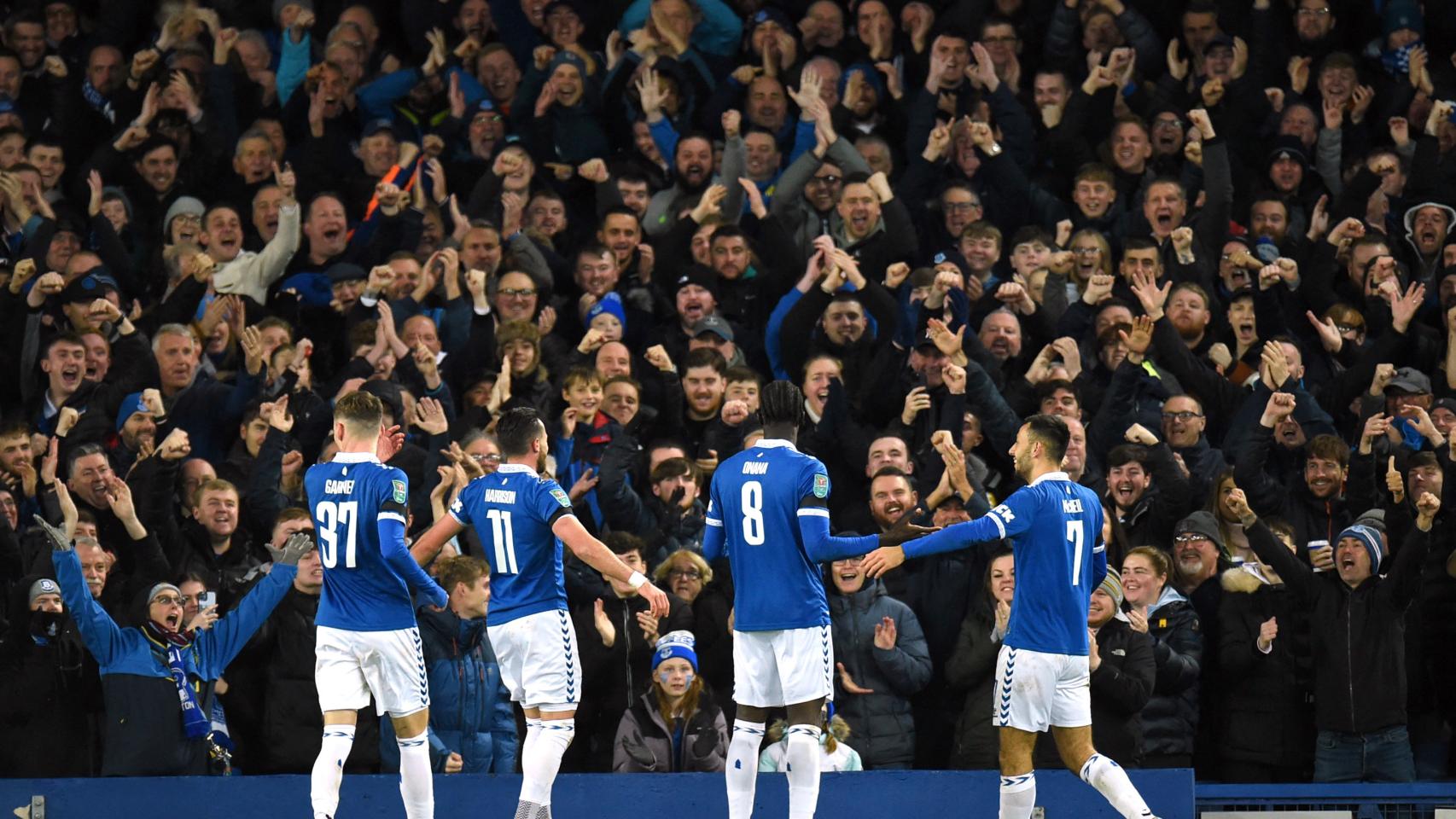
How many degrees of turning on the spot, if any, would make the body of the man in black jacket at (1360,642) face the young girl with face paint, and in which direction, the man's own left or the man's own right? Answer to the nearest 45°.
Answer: approximately 45° to the man's own right

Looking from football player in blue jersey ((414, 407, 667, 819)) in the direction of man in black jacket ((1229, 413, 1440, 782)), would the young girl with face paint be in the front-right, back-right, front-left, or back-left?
front-left

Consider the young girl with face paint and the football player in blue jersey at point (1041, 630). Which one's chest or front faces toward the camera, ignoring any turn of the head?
the young girl with face paint

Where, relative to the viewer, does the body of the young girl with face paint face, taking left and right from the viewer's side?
facing the viewer

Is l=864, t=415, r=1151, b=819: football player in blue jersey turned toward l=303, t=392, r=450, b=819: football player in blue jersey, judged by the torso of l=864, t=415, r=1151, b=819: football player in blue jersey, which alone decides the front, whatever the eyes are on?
no

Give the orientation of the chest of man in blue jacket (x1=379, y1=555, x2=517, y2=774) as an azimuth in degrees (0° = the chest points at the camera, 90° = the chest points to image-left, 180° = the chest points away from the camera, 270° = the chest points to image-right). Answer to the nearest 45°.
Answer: approximately 315°

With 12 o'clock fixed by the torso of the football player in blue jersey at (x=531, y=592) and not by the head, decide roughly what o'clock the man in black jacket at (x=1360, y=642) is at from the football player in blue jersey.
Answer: The man in black jacket is roughly at 1 o'clock from the football player in blue jersey.

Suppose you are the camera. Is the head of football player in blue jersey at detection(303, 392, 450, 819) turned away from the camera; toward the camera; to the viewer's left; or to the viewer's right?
away from the camera

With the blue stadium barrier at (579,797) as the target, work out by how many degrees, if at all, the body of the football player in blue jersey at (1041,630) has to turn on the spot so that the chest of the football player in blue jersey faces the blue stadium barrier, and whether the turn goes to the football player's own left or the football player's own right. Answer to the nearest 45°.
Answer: approximately 45° to the football player's own left

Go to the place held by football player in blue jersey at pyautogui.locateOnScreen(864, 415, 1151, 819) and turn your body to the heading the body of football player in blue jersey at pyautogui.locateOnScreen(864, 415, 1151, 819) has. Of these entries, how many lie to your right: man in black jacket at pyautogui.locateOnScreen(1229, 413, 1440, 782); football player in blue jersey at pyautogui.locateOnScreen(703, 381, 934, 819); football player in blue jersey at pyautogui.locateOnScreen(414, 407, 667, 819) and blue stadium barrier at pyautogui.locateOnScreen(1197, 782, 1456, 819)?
2

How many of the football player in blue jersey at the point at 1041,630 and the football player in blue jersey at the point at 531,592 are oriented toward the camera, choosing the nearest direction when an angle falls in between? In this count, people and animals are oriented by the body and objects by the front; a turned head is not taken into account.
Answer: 0

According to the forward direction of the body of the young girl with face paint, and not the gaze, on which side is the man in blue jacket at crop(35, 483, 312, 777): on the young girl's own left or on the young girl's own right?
on the young girl's own right

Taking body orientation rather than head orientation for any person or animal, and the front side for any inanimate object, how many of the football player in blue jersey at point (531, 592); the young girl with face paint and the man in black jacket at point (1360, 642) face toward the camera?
2

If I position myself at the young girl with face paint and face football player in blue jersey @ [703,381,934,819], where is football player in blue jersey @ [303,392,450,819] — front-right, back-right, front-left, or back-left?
front-right

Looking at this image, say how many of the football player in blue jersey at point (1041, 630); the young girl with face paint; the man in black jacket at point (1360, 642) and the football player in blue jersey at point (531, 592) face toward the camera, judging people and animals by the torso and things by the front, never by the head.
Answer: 2

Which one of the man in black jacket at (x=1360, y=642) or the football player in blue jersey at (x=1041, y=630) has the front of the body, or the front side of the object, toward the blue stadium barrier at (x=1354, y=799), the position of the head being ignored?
the man in black jacket

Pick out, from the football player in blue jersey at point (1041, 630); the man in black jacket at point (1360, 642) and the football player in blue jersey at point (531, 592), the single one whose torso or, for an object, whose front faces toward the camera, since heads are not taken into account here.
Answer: the man in black jacket

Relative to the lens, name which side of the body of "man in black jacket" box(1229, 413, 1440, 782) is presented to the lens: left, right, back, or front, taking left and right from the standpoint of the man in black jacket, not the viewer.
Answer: front

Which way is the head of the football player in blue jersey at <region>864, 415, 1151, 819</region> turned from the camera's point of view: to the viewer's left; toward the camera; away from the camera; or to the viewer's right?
to the viewer's left
